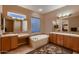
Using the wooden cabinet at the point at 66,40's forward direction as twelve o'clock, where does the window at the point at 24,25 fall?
The window is roughly at 1 o'clock from the wooden cabinet.

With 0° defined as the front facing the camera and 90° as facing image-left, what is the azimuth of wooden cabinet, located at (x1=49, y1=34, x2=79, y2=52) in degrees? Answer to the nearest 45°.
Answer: approximately 45°
